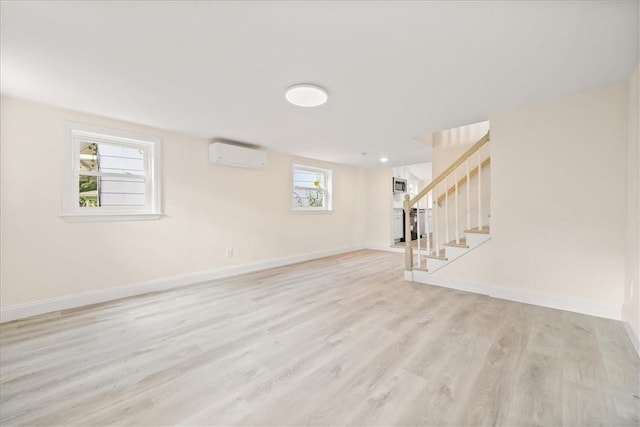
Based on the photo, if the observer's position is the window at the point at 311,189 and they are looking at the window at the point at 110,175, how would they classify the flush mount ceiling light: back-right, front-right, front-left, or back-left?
front-left

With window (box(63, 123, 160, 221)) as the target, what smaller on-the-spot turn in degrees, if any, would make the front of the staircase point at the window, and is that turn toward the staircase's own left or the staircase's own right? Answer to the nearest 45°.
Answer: approximately 90° to the staircase's own left

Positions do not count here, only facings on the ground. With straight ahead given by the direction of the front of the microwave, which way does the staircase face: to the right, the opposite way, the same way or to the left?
to the right

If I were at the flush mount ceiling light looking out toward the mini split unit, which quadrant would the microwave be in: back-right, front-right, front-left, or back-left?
front-right

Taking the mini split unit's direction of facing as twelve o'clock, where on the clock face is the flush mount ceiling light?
The flush mount ceiling light is roughly at 1 o'clock from the mini split unit.

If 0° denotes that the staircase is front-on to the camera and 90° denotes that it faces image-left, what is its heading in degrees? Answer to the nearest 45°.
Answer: approximately 135°

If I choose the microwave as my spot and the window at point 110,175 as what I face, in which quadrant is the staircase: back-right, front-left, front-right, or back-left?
front-left

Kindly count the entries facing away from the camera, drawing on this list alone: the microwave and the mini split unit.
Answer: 0

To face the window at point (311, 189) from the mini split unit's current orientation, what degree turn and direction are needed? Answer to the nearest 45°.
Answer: approximately 90° to its left

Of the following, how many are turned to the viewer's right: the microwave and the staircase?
0

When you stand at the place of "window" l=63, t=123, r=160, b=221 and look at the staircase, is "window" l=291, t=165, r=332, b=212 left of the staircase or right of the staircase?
left
